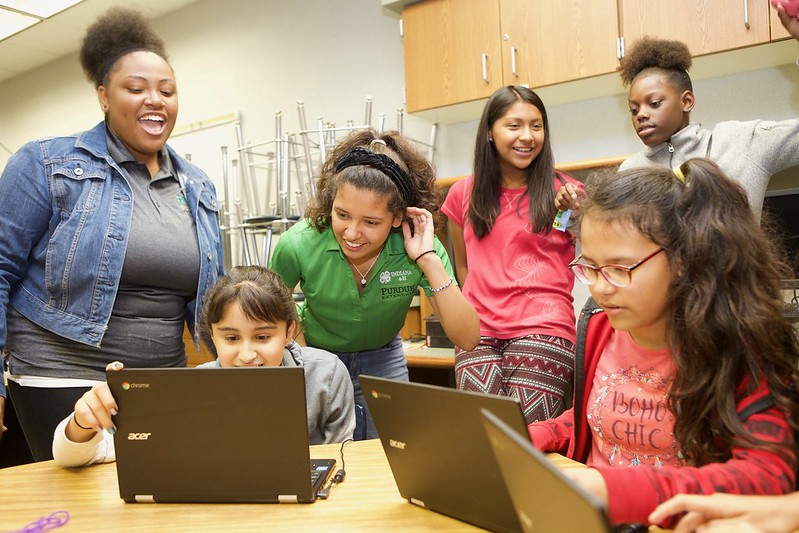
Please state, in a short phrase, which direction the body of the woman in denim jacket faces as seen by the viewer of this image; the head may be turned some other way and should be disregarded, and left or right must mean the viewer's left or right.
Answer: facing the viewer and to the right of the viewer

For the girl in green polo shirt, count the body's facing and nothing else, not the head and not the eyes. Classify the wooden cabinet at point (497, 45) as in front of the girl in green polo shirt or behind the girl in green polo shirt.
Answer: behind

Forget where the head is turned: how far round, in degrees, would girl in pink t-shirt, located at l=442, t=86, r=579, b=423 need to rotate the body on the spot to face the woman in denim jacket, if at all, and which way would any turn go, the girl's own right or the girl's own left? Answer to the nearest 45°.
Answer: approximately 45° to the girl's own right

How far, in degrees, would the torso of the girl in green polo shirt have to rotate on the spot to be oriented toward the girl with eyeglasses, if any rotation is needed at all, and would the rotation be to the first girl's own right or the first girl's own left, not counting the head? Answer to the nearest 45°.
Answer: approximately 45° to the first girl's own left

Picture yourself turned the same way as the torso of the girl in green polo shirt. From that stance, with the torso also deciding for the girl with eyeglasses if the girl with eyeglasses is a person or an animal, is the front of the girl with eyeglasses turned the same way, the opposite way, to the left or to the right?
to the right

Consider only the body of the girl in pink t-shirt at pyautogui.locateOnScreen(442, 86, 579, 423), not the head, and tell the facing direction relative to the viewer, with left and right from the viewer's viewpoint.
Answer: facing the viewer

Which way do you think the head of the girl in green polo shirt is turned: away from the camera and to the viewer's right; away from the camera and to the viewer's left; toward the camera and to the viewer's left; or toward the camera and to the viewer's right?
toward the camera and to the viewer's left

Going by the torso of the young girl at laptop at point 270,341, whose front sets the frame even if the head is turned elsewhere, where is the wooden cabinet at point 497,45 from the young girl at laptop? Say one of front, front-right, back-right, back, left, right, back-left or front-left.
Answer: back-left

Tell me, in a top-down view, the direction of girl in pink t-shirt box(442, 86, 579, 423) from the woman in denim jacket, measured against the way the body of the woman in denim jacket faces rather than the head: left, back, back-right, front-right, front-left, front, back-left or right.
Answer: front-left

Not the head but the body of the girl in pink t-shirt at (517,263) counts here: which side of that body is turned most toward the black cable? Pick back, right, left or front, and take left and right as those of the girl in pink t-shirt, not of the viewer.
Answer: front

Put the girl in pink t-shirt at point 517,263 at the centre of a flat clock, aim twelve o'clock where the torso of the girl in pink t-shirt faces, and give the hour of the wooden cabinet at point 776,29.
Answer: The wooden cabinet is roughly at 8 o'clock from the girl in pink t-shirt.

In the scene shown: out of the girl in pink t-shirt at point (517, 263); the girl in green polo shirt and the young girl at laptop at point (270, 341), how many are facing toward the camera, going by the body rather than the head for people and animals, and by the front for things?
3

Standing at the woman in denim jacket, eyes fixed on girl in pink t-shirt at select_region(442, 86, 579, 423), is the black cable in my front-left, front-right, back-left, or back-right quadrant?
front-right

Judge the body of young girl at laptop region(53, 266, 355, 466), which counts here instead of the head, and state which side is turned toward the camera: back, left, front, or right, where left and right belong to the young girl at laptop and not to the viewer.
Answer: front

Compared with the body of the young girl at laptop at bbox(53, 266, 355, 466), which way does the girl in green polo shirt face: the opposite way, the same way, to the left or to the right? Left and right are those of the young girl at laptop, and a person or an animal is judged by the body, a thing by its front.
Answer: the same way

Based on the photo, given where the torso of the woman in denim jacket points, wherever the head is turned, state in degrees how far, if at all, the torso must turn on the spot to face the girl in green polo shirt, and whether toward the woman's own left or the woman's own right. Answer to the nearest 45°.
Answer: approximately 45° to the woman's own left

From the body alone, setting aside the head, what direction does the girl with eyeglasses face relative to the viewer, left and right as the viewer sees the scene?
facing the viewer and to the left of the viewer

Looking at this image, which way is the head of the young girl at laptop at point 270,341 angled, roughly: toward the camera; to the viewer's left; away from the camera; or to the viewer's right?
toward the camera

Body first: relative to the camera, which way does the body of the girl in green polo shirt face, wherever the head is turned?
toward the camera

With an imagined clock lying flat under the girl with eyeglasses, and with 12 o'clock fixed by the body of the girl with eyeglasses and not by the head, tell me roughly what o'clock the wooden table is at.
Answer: The wooden table is roughly at 1 o'clock from the girl with eyeglasses.

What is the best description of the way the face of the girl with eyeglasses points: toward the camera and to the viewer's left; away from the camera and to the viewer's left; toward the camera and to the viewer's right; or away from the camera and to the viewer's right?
toward the camera and to the viewer's left
